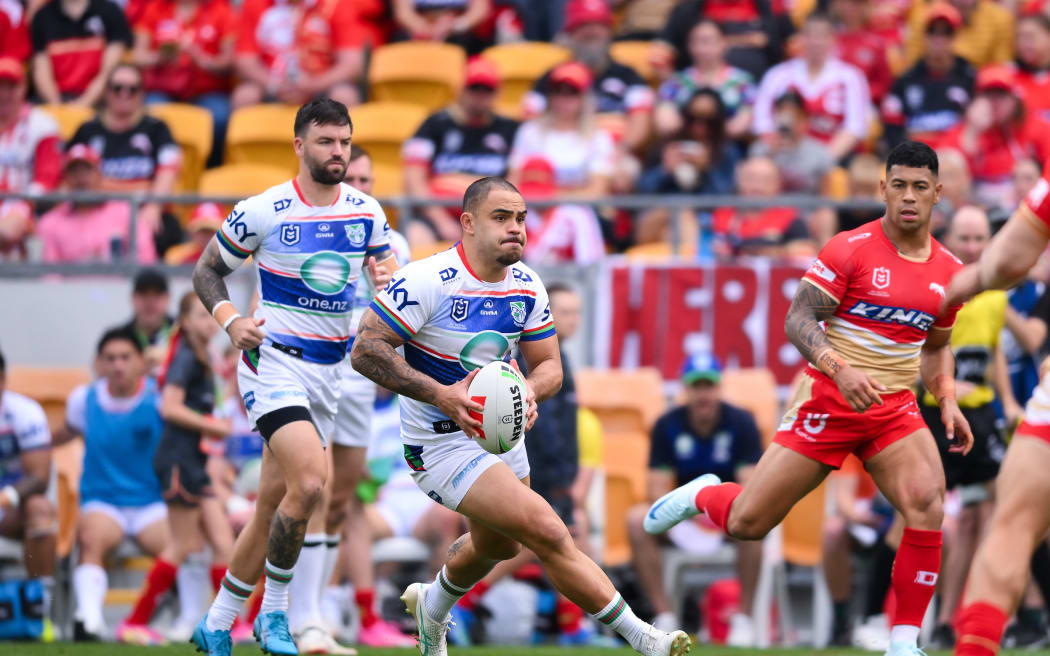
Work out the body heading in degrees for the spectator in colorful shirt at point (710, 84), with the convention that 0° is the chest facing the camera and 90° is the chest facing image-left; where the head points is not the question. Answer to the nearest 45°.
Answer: approximately 0°

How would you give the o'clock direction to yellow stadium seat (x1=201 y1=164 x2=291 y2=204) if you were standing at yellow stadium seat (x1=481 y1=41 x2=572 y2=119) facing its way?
yellow stadium seat (x1=201 y1=164 x2=291 y2=204) is roughly at 2 o'clock from yellow stadium seat (x1=481 y1=41 x2=572 y2=119).

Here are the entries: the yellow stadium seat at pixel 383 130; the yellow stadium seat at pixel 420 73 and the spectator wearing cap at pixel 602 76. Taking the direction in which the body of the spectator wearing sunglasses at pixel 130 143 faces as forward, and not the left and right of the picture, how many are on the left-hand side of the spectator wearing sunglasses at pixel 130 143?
3

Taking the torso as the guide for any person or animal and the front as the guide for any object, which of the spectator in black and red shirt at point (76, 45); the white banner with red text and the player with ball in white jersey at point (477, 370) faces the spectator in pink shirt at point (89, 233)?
the spectator in black and red shirt at point (76, 45)

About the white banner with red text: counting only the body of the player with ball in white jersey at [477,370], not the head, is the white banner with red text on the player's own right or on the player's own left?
on the player's own left

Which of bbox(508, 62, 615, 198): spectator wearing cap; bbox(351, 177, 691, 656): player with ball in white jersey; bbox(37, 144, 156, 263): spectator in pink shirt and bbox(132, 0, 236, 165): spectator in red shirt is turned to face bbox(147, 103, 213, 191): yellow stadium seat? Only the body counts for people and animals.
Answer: bbox(132, 0, 236, 165): spectator in red shirt

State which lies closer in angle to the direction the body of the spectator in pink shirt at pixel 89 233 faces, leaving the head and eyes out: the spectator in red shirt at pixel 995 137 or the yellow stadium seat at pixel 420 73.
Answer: the spectator in red shirt

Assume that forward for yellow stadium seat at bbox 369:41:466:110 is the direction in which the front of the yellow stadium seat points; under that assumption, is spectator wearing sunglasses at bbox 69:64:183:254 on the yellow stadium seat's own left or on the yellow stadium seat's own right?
on the yellow stadium seat's own right

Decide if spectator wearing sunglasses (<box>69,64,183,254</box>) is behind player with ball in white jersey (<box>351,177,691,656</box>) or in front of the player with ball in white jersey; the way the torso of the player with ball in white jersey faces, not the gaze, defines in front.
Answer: behind
